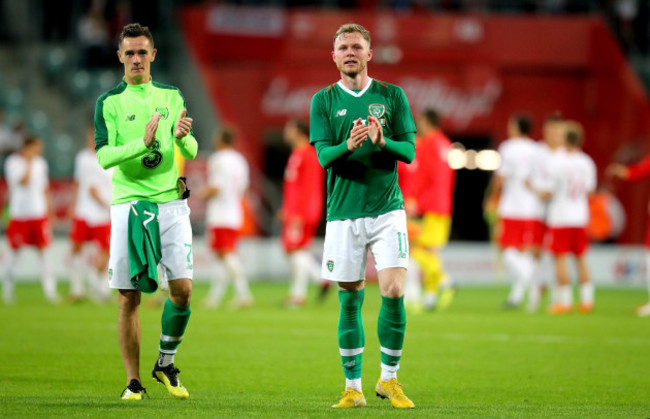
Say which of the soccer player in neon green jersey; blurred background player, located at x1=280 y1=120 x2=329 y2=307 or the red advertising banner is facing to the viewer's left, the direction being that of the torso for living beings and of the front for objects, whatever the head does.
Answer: the blurred background player

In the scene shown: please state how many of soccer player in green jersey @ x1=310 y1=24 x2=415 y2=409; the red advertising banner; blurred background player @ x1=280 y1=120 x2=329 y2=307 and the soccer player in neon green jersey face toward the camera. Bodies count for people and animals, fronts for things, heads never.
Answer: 3

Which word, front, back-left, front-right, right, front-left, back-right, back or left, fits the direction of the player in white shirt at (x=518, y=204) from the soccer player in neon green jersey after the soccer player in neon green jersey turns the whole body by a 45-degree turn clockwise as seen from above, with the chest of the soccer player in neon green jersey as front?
back

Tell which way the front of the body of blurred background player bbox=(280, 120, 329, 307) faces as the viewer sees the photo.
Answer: to the viewer's left

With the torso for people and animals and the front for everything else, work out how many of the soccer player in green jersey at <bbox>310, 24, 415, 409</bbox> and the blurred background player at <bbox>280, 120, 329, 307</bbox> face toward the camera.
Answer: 1

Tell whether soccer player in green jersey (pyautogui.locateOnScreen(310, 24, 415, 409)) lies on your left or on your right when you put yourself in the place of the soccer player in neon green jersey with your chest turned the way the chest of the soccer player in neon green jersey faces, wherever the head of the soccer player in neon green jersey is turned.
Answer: on your left

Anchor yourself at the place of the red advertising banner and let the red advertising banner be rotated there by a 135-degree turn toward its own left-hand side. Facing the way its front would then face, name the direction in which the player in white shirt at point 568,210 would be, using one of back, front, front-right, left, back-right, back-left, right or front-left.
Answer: back-right

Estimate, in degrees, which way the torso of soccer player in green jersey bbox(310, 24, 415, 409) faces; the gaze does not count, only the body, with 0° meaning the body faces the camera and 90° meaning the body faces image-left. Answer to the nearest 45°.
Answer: approximately 0°

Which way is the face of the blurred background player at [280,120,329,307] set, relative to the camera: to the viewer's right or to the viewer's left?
to the viewer's left

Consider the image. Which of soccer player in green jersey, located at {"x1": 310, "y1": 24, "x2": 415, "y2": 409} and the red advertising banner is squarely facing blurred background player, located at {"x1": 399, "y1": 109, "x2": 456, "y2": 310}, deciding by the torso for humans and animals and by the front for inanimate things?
the red advertising banner

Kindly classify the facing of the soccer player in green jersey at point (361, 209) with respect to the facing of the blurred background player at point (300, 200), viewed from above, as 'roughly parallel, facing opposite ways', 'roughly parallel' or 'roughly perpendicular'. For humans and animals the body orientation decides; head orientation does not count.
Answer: roughly perpendicular
